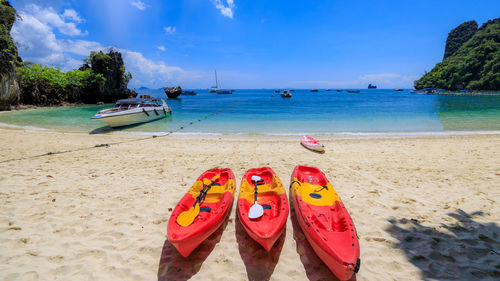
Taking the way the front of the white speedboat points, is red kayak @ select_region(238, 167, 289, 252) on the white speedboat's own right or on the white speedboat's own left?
on the white speedboat's own left

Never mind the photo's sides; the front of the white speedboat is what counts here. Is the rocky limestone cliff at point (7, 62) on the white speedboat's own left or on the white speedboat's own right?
on the white speedboat's own right

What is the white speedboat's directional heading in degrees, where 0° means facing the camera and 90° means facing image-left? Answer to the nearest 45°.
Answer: approximately 45°
